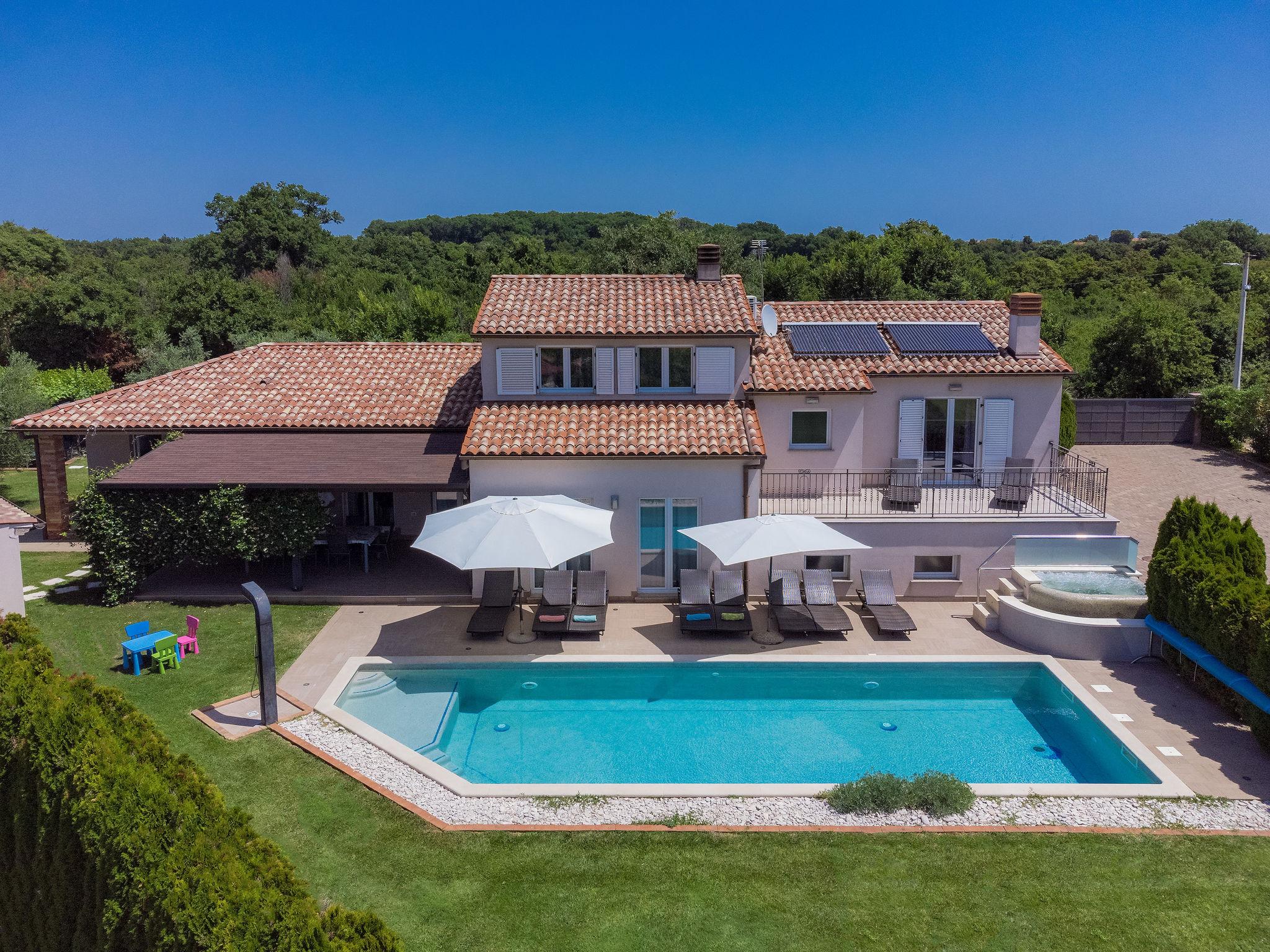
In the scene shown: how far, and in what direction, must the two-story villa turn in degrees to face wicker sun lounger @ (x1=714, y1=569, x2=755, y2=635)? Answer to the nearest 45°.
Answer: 0° — it already faces it

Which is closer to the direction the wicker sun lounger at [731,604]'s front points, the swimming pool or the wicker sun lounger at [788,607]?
the swimming pool

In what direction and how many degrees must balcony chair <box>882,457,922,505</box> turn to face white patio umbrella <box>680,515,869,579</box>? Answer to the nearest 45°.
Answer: approximately 45° to its right

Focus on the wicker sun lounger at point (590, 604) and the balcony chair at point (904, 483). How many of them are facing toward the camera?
2

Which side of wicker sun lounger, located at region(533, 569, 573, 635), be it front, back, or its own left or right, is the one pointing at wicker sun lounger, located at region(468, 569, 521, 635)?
right

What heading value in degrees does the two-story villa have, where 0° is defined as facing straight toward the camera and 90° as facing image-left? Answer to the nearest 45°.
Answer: approximately 0°

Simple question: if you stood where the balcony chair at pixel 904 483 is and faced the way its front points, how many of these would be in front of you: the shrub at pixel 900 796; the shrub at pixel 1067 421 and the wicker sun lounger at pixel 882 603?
2

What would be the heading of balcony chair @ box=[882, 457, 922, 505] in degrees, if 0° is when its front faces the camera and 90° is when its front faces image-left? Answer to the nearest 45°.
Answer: approximately 0°

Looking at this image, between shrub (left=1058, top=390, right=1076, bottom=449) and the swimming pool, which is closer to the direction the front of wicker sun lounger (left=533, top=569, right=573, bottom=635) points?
the swimming pool

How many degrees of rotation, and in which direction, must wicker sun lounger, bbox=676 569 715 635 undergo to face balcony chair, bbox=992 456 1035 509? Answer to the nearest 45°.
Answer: approximately 135° to its left

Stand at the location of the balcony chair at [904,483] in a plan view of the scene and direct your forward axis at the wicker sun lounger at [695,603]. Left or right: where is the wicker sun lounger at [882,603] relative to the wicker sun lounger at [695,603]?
left

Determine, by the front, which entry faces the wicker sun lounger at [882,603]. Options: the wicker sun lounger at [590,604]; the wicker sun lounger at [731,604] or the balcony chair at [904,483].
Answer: the balcony chair
